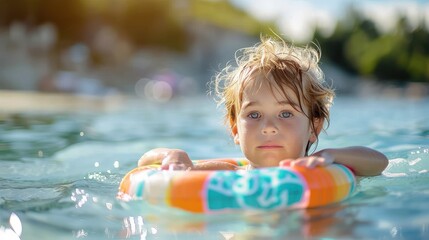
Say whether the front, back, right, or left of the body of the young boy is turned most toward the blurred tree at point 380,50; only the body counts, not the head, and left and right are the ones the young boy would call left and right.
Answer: back

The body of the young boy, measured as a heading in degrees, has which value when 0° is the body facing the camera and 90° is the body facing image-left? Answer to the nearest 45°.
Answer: approximately 0°
